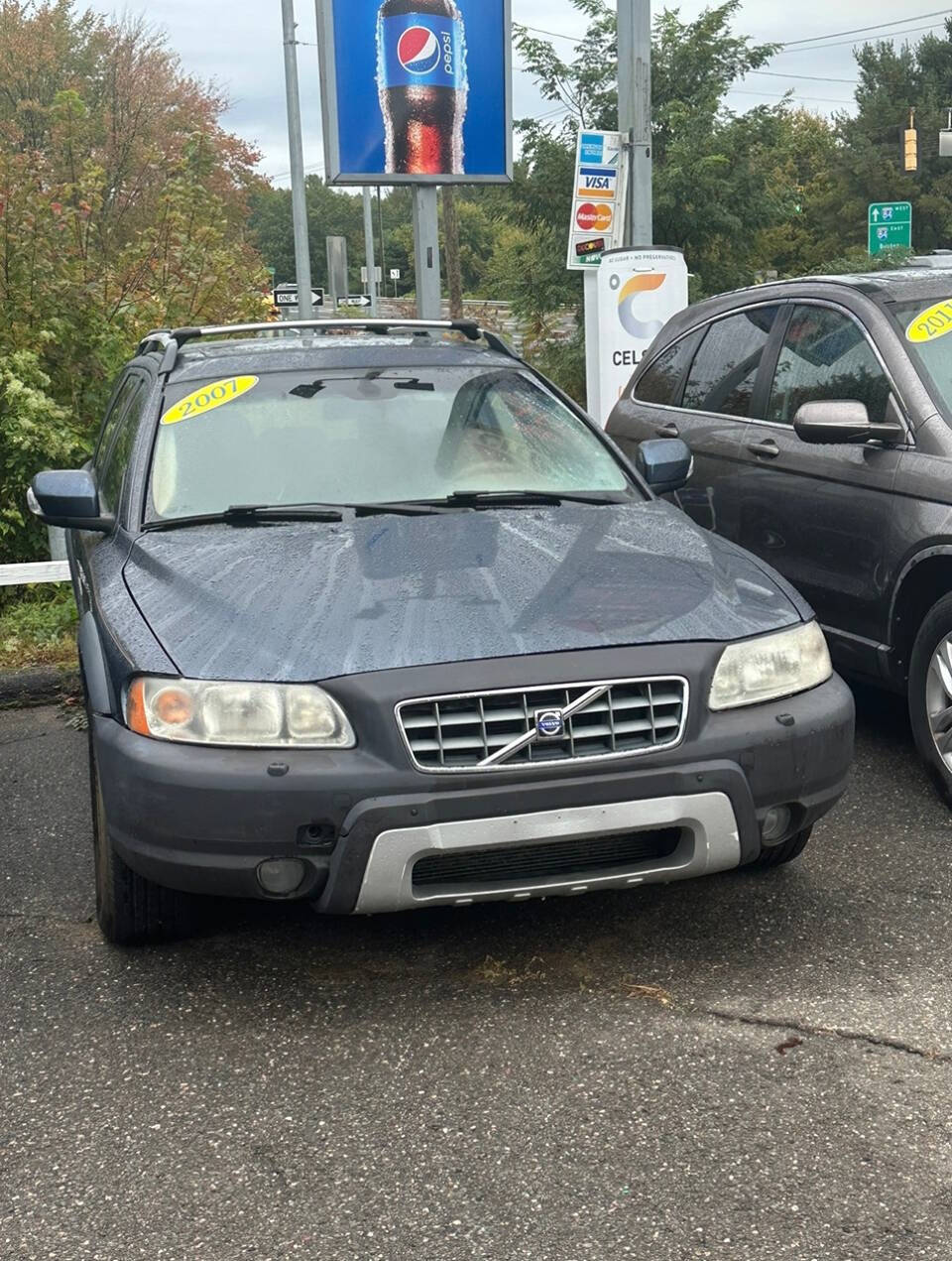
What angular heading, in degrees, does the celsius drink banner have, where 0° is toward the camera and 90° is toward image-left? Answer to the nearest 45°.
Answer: approximately 0°

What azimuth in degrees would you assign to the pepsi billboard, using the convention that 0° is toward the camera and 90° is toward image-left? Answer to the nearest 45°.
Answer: approximately 0°

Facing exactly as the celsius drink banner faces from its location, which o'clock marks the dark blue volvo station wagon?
The dark blue volvo station wagon is roughly at 12 o'clock from the celsius drink banner.

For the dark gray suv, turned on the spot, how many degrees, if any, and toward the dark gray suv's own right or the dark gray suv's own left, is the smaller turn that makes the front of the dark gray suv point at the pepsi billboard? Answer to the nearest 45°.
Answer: approximately 180°

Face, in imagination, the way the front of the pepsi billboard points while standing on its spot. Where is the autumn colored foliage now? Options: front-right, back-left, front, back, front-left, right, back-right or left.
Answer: front-right

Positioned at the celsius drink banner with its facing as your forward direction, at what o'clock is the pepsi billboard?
The pepsi billboard is roughly at 4 o'clock from the celsius drink banner.

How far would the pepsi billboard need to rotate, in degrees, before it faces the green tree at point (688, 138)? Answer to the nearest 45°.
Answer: approximately 180°

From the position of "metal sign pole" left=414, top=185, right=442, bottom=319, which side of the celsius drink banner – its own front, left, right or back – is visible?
right

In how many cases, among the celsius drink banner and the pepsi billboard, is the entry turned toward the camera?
2

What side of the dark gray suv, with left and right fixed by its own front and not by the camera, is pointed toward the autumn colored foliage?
back

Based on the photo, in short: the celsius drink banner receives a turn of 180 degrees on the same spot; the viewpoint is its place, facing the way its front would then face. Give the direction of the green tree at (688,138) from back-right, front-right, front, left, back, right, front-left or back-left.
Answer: front
